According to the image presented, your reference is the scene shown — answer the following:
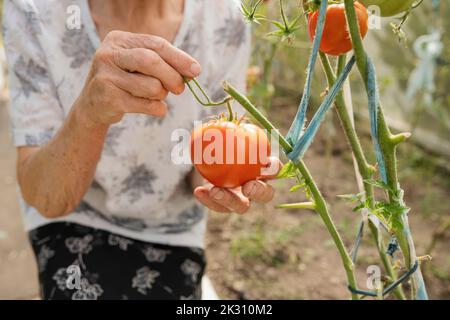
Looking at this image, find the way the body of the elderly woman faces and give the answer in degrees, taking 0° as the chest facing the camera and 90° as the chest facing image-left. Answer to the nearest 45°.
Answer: approximately 0°

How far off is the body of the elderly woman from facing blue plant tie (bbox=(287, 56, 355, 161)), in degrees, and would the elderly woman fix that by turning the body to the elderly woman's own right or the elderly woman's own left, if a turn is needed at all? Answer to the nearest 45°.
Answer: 0° — they already face it

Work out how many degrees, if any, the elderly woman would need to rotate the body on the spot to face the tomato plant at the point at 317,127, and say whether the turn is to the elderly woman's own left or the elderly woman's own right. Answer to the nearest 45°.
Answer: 0° — they already face it

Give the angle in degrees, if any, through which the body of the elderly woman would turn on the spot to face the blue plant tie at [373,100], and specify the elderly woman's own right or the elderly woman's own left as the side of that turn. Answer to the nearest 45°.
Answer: approximately 45° to the elderly woman's own left
